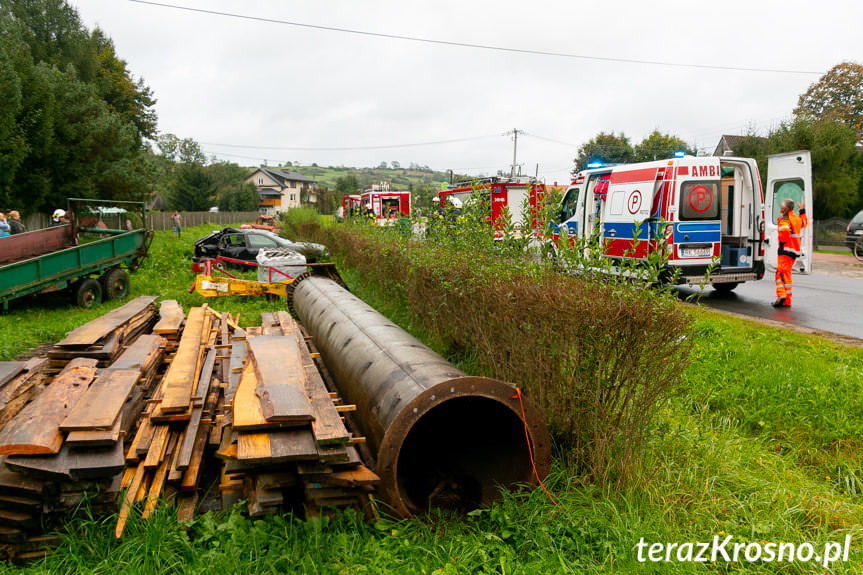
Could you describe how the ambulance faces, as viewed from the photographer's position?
facing away from the viewer and to the left of the viewer

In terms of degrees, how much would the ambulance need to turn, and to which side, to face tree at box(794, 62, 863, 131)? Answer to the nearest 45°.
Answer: approximately 45° to its right

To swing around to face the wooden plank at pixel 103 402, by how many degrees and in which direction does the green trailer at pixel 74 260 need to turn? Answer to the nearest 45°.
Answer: approximately 45° to its left

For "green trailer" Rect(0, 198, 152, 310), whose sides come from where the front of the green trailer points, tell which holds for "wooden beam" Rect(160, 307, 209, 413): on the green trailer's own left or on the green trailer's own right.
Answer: on the green trailer's own left
